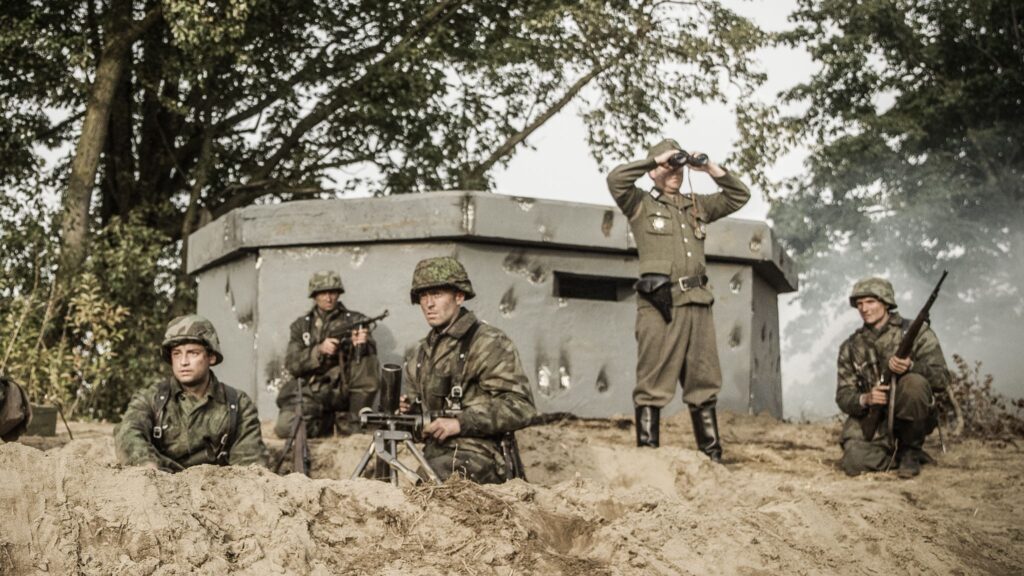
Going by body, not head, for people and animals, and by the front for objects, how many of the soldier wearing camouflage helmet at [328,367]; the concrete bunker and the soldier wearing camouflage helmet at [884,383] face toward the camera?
3

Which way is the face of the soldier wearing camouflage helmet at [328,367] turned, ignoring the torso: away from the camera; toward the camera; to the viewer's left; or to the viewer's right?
toward the camera

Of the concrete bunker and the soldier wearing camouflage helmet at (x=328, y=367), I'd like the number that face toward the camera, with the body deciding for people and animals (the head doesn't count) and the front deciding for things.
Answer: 2

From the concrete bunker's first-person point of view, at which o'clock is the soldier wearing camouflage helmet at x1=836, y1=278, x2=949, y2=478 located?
The soldier wearing camouflage helmet is roughly at 10 o'clock from the concrete bunker.

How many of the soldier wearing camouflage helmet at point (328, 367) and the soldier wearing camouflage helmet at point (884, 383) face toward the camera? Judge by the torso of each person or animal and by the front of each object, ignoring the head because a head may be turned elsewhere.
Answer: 2

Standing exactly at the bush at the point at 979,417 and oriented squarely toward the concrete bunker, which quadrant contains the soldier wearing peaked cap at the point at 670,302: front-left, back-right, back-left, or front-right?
front-left

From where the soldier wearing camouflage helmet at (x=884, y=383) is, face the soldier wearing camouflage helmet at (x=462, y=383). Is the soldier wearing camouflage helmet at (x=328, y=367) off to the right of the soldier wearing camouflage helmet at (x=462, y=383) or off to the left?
right

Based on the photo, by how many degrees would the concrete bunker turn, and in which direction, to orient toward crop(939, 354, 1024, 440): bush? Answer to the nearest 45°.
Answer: approximately 90° to its left

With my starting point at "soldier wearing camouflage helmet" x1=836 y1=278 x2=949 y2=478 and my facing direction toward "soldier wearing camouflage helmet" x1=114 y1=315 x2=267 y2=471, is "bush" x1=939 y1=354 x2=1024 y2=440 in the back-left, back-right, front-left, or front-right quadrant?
back-right

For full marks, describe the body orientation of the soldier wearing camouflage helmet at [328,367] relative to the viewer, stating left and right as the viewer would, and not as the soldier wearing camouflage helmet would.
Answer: facing the viewer

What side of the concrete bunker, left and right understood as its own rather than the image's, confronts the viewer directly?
front
